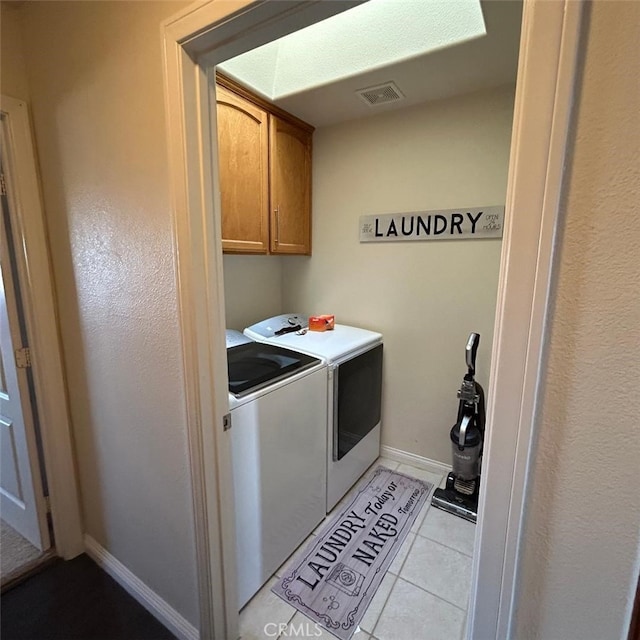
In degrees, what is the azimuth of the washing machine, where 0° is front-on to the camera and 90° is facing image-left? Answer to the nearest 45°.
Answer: approximately 315°

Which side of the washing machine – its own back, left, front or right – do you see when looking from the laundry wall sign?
left

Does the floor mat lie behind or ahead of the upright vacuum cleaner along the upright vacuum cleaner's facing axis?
ahead

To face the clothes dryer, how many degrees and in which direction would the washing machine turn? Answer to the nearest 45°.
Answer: approximately 90° to its left

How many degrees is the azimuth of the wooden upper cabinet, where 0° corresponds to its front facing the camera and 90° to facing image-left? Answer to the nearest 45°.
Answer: approximately 315°

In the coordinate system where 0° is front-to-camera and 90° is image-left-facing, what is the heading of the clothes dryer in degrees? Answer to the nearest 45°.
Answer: approximately 315°

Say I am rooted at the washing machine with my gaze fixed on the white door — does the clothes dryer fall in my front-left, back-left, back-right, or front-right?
back-right
